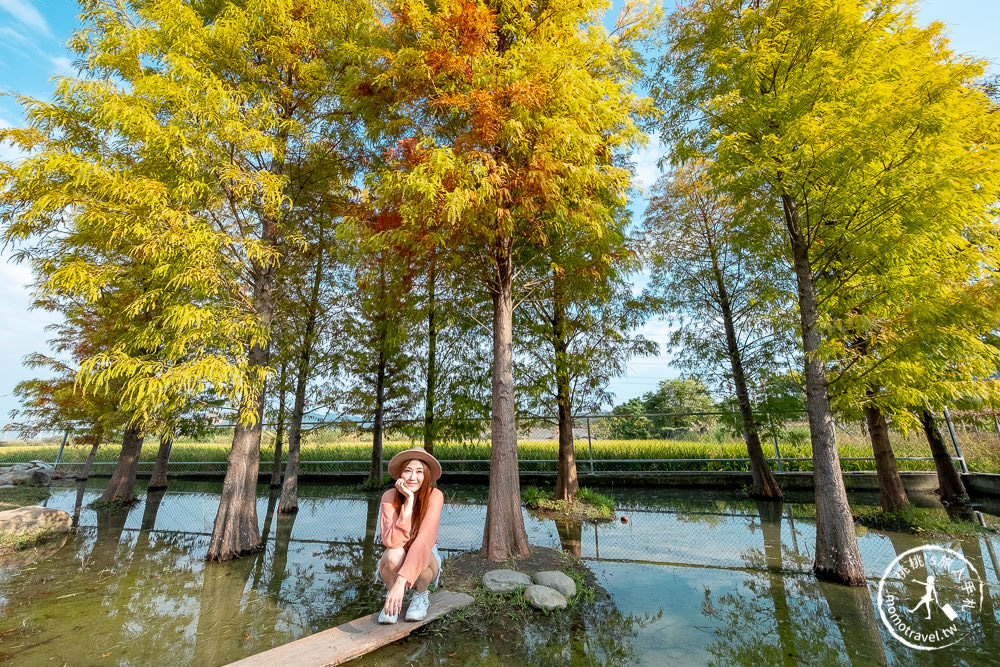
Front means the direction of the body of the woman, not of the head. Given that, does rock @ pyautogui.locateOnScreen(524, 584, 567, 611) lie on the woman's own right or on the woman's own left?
on the woman's own left

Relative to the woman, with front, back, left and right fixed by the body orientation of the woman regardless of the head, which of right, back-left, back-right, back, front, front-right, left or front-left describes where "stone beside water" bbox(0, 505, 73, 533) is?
back-right

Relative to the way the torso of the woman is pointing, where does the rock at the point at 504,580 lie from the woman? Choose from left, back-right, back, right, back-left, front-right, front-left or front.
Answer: back-left

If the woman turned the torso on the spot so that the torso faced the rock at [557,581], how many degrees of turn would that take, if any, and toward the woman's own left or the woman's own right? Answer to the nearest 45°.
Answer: approximately 135° to the woman's own left

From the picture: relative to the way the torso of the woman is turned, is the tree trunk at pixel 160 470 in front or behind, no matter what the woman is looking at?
behind

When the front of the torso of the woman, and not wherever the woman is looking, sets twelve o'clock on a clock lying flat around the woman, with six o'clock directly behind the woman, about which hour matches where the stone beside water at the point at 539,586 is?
The stone beside water is roughly at 8 o'clock from the woman.

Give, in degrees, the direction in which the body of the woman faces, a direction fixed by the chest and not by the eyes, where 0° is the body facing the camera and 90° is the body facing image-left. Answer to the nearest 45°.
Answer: approximately 0°

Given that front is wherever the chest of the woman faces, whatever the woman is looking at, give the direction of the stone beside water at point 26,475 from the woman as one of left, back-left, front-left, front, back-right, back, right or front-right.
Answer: back-right
